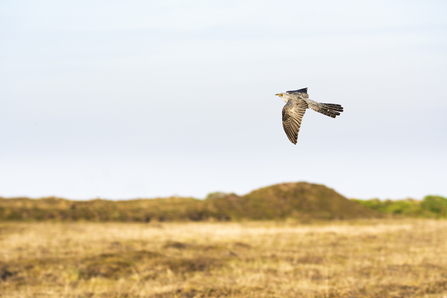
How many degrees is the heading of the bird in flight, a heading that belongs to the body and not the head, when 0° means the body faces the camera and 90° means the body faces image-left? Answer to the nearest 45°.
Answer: approximately 90°
